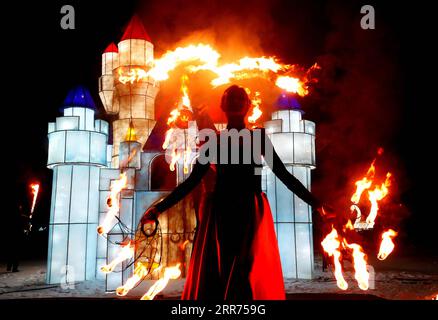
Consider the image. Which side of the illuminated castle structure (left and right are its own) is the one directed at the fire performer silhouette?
front

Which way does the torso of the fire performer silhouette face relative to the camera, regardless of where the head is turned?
away from the camera

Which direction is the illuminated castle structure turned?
toward the camera

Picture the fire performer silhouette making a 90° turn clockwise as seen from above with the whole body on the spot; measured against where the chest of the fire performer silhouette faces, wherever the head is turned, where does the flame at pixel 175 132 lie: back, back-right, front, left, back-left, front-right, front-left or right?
left

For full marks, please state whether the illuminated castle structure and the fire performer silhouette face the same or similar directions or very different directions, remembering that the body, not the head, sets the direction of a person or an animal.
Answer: very different directions

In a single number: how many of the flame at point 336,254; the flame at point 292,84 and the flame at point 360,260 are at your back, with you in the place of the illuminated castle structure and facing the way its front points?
0

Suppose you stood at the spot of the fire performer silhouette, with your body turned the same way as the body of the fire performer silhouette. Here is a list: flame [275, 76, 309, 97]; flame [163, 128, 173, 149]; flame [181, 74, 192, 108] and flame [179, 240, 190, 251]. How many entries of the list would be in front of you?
4

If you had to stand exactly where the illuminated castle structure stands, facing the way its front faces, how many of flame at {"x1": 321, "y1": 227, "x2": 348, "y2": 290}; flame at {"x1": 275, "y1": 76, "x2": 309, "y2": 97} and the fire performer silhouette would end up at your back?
0

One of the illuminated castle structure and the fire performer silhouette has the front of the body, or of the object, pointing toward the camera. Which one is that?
the illuminated castle structure
